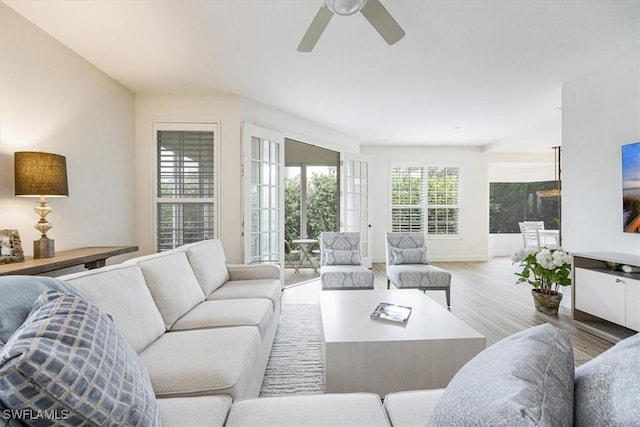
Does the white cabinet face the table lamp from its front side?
yes

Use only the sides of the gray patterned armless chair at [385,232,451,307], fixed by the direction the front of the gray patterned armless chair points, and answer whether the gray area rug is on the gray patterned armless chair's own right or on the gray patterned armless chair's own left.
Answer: on the gray patterned armless chair's own right

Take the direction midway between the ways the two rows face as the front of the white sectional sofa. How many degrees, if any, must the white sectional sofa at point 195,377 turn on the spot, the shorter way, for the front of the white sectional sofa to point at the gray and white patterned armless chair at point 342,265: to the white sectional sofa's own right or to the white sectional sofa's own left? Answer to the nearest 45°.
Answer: approximately 45° to the white sectional sofa's own left

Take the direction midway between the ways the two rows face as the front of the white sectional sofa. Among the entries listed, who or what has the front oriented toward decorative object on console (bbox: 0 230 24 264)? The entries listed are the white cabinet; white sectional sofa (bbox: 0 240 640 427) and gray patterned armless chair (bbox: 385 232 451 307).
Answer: the white cabinet

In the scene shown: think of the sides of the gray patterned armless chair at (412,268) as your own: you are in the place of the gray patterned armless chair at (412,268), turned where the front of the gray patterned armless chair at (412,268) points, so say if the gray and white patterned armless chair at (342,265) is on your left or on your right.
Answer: on your right

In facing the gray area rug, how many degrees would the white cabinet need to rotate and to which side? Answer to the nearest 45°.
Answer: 0° — it already faces it

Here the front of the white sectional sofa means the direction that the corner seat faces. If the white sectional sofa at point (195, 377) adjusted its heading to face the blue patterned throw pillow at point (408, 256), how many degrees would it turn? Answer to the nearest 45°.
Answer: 0° — it already faces it

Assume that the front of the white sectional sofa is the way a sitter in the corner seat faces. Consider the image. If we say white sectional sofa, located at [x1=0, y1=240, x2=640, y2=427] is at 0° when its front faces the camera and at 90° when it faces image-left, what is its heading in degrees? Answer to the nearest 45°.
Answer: approximately 225°

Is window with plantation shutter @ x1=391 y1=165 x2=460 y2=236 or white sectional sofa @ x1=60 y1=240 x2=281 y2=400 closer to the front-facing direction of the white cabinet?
the white sectional sofa

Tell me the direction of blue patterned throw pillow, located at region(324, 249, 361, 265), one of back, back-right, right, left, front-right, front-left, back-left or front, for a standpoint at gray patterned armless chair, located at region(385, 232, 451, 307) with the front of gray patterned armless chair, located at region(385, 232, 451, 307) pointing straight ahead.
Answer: back-right

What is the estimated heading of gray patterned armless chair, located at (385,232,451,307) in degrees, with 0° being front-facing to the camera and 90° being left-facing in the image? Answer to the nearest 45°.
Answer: approximately 315°
